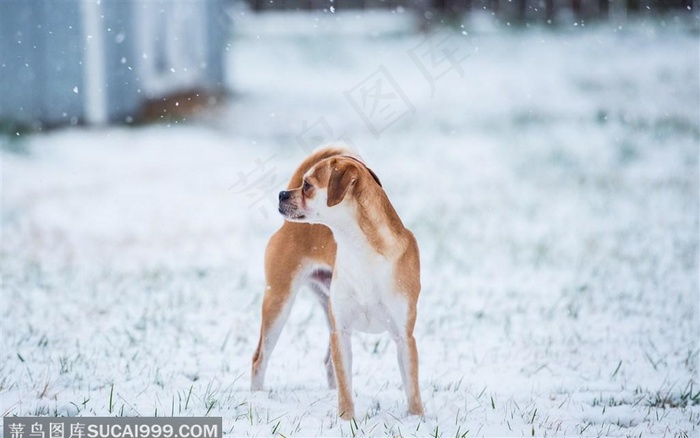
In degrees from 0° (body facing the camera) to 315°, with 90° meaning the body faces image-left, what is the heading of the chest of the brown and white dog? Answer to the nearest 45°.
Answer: approximately 315°

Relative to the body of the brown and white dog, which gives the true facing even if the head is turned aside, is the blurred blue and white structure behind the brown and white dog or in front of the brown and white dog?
behind
